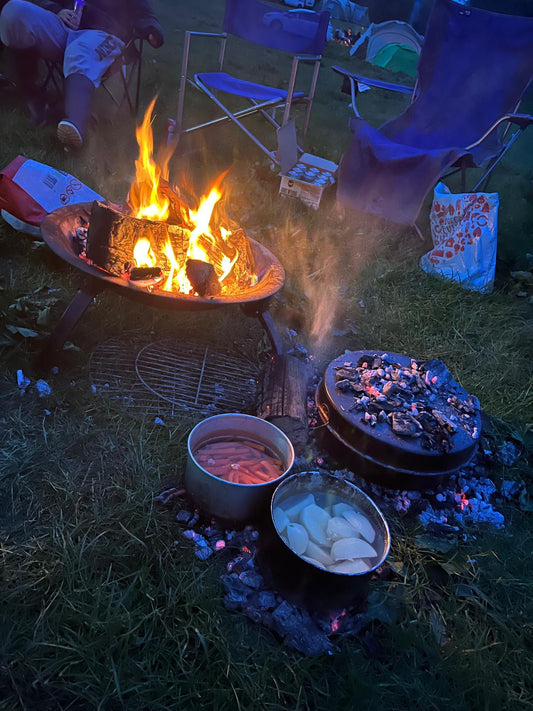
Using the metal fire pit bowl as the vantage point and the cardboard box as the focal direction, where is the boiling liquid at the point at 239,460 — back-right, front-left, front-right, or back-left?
back-right

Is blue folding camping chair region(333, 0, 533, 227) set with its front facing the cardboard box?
yes

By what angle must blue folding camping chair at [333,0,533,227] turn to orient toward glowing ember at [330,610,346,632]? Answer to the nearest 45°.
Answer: approximately 45° to its left

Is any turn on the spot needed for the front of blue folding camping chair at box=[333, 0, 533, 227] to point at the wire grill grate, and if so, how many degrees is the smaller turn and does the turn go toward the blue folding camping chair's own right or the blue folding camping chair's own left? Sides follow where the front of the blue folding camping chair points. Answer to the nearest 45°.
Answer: approximately 45° to the blue folding camping chair's own left

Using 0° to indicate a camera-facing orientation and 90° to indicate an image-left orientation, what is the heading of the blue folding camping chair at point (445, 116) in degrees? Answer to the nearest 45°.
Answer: approximately 45°

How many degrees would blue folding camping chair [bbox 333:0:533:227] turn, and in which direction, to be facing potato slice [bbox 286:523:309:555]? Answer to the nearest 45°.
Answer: approximately 45° to its left

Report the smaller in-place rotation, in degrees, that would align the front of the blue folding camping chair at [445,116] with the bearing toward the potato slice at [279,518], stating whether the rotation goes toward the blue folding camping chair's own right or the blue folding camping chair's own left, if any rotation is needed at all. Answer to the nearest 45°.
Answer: approximately 45° to the blue folding camping chair's own left

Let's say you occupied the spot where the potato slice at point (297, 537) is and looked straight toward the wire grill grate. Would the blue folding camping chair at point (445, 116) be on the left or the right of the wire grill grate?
right

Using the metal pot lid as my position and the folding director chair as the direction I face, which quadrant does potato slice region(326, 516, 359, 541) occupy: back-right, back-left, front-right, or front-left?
back-left

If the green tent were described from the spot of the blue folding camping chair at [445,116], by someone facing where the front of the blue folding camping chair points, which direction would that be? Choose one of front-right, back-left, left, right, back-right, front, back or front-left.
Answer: back-right
